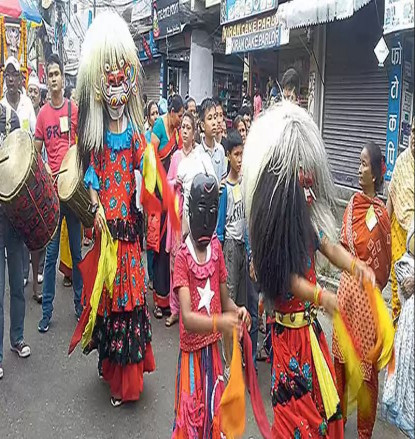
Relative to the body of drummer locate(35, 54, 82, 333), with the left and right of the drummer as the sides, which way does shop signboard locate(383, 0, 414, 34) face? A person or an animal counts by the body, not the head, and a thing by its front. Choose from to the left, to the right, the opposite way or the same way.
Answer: to the right

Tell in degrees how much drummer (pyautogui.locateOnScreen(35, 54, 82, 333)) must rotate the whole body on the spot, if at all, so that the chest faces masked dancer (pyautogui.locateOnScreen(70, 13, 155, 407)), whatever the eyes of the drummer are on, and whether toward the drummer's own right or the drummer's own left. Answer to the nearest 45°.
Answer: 0° — they already face them

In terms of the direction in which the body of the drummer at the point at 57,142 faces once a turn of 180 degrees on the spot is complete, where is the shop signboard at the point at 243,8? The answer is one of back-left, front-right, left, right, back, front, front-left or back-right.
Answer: front-right

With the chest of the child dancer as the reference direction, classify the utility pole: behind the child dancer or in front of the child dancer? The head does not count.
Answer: behind

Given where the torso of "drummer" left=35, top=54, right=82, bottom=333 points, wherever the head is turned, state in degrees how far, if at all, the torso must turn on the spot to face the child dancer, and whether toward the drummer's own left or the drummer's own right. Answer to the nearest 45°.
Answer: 0° — they already face them
